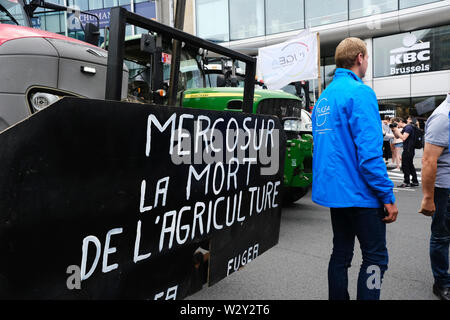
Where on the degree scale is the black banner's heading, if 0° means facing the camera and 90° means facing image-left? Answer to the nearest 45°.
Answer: approximately 315°

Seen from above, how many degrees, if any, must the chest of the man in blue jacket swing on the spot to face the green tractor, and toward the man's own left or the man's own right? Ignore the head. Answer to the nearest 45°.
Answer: approximately 90° to the man's own left

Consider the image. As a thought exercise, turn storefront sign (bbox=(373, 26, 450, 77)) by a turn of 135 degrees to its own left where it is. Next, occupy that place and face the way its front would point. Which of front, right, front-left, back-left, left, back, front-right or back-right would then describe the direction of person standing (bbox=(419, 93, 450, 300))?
right

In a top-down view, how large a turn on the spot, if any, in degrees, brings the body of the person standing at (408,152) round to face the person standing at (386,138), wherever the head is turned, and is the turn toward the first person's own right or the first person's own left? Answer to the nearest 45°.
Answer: approximately 90° to the first person's own right

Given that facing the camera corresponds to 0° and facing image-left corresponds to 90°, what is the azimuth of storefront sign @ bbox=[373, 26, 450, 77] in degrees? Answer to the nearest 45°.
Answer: approximately 45°

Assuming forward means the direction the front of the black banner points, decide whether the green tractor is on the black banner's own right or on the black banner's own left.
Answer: on the black banner's own left

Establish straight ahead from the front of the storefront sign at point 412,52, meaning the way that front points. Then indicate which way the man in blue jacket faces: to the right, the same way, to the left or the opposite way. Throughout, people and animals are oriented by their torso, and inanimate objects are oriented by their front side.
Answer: the opposite way

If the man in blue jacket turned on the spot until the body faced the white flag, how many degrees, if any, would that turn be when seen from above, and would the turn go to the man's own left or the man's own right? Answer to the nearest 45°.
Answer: approximately 45° to the man's own left

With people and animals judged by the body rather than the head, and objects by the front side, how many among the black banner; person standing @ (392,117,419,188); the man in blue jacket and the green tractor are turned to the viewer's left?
1

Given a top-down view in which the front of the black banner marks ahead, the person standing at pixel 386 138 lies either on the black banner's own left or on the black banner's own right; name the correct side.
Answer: on the black banner's own left
